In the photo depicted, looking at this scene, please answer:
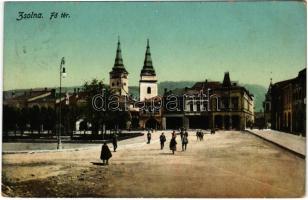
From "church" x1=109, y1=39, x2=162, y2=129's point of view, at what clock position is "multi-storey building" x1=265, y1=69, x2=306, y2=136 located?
The multi-storey building is roughly at 9 o'clock from the church.

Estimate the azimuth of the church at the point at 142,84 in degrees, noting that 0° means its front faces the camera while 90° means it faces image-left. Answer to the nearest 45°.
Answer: approximately 0°

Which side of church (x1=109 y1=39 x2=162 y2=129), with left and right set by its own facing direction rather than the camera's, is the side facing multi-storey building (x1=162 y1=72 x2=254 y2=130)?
left
